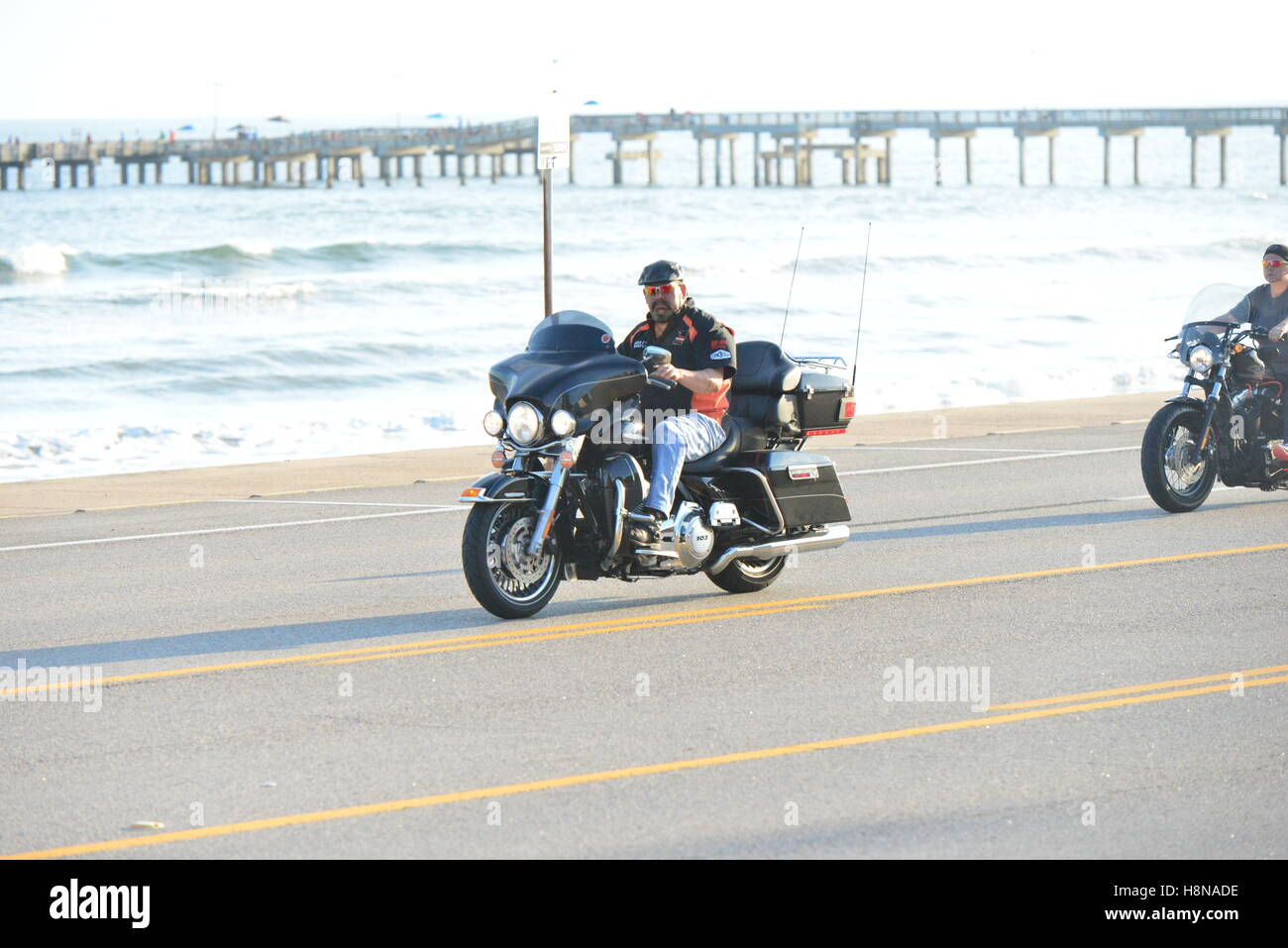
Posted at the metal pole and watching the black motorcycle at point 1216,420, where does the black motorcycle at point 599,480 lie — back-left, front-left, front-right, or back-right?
front-right

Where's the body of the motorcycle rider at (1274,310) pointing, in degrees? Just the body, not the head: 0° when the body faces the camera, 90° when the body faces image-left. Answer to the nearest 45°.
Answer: approximately 45°

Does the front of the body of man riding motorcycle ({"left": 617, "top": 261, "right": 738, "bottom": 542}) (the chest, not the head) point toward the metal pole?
no

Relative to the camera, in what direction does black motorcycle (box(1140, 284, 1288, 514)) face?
facing the viewer and to the left of the viewer

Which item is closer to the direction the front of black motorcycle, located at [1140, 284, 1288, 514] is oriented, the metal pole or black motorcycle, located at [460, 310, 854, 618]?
the black motorcycle

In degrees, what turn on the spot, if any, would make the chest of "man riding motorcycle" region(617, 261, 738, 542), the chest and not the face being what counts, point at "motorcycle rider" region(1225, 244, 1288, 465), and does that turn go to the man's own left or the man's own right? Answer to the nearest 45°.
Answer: approximately 180°

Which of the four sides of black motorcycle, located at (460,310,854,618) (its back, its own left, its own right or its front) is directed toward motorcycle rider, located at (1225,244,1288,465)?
back

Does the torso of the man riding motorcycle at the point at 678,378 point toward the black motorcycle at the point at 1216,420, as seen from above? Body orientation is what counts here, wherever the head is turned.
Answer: no

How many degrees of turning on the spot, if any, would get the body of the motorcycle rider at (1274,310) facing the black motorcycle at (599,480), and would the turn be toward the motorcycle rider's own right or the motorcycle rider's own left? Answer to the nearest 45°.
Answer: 0° — they already face it

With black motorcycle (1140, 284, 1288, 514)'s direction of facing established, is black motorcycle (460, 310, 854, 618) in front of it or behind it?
in front

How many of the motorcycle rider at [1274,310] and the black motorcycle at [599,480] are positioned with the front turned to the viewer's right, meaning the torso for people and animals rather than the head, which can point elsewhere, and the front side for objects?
0

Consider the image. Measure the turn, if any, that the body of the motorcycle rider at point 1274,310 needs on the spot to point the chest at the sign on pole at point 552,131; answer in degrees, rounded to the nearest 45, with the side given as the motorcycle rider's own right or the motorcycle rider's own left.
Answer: approximately 45° to the motorcycle rider's own right

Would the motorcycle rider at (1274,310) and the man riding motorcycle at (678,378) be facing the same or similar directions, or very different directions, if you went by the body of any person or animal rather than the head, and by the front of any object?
same or similar directions

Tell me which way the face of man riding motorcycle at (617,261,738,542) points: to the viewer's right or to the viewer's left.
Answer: to the viewer's left

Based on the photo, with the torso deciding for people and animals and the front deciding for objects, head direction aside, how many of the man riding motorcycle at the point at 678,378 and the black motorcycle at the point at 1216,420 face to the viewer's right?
0

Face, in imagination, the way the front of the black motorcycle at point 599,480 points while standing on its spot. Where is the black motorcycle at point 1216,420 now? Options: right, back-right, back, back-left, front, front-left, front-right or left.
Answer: back

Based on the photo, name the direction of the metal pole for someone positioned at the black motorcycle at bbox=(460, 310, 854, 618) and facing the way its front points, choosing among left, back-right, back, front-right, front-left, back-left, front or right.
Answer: back-right

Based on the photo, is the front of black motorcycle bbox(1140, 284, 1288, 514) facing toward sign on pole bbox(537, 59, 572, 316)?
no

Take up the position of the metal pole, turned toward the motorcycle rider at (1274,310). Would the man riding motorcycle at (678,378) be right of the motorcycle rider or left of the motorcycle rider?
right

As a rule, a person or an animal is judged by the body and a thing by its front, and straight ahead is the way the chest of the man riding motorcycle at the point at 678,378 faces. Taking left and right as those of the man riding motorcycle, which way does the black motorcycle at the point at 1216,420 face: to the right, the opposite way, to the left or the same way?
the same way

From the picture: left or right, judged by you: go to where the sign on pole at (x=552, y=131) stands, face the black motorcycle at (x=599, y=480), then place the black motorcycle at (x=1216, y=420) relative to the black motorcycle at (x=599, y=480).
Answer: left
